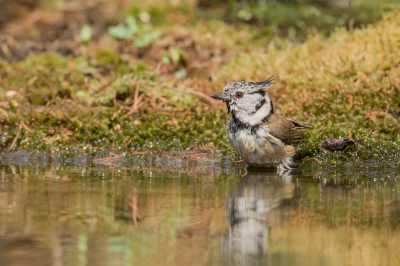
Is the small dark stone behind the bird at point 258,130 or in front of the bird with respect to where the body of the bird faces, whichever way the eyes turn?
behind

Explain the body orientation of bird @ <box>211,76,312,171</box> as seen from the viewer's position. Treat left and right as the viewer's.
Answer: facing the viewer and to the left of the viewer
